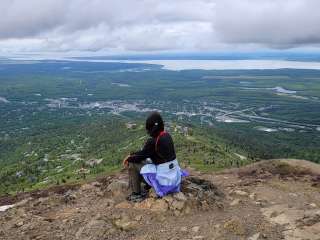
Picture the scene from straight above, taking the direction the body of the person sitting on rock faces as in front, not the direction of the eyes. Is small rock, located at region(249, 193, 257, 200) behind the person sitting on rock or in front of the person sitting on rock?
behind

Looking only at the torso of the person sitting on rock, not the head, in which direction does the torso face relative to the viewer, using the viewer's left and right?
facing to the left of the viewer

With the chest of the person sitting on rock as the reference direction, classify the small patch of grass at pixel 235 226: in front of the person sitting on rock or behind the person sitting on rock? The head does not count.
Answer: behind

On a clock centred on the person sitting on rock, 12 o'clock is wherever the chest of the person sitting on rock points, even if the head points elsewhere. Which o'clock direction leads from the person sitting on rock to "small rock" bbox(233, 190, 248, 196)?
The small rock is roughly at 5 o'clock from the person sitting on rock.

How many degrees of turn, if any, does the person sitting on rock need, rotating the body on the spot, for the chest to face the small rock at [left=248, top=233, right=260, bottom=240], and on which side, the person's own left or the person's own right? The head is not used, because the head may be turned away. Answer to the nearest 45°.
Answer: approximately 135° to the person's own left
